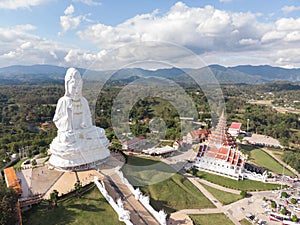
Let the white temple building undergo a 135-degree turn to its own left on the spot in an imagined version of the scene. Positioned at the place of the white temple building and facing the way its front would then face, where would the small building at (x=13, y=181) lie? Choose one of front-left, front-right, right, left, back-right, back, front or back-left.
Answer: left

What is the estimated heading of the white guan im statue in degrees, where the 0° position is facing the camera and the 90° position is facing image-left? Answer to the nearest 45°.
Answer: approximately 315°

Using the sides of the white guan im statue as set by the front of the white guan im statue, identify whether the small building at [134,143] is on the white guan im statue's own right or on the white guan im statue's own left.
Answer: on the white guan im statue's own left

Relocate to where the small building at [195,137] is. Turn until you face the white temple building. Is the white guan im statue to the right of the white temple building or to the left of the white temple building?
right

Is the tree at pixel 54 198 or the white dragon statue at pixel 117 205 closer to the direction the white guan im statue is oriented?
the white dragon statue

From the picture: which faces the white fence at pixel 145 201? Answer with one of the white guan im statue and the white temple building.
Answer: the white guan im statue

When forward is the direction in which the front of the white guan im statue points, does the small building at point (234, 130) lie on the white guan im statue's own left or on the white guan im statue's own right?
on the white guan im statue's own left

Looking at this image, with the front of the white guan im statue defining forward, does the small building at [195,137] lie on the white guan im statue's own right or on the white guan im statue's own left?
on the white guan im statue's own left
